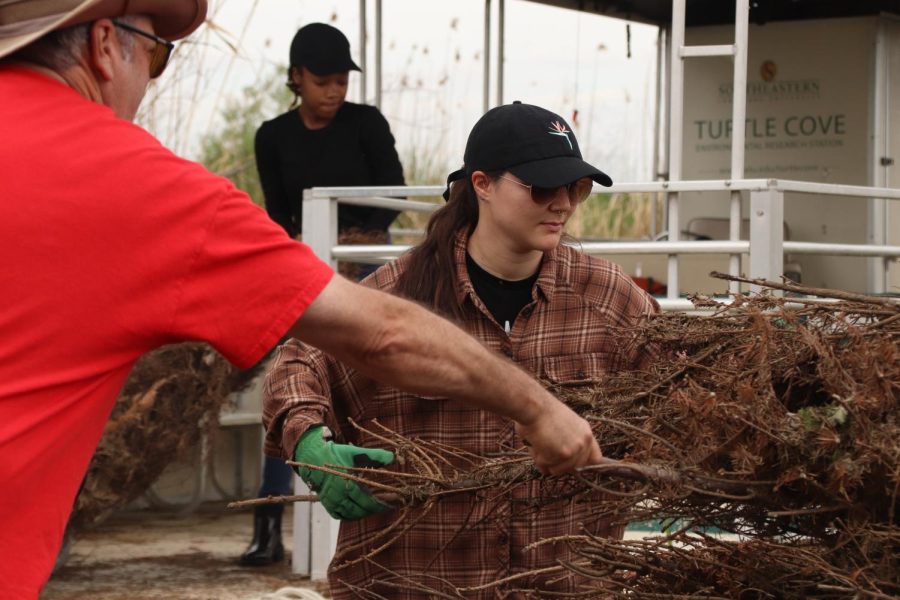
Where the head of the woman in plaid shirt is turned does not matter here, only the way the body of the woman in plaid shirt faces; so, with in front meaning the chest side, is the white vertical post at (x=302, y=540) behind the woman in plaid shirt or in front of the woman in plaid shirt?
behind

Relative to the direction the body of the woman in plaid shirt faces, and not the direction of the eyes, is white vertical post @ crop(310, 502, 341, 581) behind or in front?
behind

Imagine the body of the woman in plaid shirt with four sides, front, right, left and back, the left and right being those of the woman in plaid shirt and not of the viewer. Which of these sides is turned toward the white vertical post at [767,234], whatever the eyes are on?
left

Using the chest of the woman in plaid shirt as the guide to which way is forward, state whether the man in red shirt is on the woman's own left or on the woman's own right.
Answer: on the woman's own right

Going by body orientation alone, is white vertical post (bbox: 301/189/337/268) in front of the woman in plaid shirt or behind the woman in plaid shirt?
behind

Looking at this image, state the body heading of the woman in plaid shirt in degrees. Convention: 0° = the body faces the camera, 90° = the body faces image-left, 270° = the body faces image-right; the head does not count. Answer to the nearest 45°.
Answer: approximately 315°

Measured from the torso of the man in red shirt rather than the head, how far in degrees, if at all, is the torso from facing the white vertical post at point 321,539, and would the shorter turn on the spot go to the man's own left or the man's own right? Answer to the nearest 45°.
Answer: approximately 45° to the man's own left

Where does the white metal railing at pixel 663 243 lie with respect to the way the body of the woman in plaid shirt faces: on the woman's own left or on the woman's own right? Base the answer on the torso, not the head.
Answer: on the woman's own left

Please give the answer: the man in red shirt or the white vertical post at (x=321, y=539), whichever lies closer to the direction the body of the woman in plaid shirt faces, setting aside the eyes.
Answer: the man in red shirt

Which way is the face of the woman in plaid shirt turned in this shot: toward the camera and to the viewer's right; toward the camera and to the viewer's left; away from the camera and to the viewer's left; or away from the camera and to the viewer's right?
toward the camera and to the viewer's right

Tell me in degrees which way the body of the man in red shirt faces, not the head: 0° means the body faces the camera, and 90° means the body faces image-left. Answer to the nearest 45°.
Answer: approximately 225°
